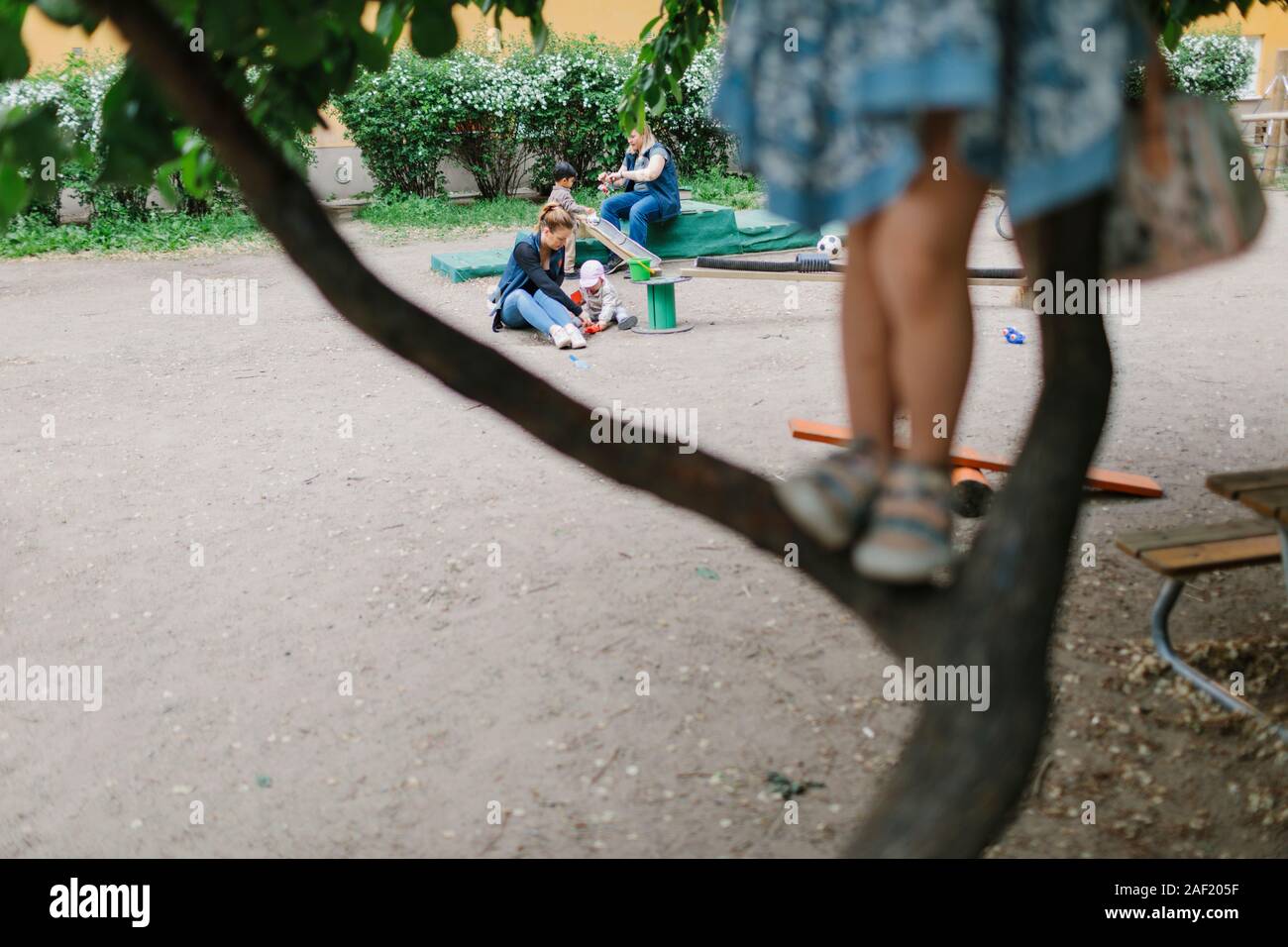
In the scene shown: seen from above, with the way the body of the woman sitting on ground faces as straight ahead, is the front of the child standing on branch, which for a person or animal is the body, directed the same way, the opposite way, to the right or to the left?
to the right

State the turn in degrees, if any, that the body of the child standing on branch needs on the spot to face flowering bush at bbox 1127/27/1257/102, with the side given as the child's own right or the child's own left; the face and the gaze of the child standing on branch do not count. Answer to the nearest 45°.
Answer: approximately 135° to the child's own right

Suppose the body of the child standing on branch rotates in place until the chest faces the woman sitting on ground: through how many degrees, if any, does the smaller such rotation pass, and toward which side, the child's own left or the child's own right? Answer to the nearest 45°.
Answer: approximately 135° to the child's own right

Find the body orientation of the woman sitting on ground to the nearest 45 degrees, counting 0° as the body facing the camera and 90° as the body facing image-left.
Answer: approximately 315°

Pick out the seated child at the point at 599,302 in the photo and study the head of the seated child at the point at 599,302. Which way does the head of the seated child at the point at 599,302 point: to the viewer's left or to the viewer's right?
to the viewer's left

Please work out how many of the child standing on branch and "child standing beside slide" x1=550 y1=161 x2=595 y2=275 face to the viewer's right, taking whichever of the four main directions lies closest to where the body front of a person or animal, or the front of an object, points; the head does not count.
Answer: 1

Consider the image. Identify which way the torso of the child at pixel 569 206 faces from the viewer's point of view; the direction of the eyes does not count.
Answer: to the viewer's right

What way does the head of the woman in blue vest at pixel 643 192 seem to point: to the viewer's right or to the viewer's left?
to the viewer's left

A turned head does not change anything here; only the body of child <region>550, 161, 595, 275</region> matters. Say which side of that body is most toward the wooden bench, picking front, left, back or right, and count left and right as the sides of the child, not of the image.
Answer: right
